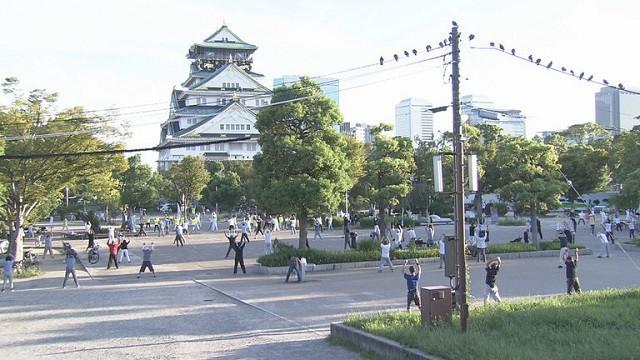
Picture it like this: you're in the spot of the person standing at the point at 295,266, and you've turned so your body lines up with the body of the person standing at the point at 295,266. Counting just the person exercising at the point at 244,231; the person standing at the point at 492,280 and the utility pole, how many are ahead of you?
1

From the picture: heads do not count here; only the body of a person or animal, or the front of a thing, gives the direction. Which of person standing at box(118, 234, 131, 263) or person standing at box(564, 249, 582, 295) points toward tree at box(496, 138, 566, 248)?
person standing at box(564, 249, 582, 295)

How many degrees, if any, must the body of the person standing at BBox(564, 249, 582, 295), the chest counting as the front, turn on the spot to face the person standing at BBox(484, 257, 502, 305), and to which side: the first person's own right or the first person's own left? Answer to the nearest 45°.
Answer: approximately 135° to the first person's own left

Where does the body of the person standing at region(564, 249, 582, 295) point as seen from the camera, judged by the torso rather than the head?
away from the camera

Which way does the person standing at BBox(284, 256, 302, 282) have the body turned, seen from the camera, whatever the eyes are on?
away from the camera

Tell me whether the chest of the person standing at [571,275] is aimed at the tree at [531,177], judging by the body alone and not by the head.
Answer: yes
